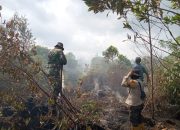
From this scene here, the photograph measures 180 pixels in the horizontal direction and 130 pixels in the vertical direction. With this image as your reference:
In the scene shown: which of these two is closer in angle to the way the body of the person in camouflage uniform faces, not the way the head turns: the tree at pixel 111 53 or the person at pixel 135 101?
the tree

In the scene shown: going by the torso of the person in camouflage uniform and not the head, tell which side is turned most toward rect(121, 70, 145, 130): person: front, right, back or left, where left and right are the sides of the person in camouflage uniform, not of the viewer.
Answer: right

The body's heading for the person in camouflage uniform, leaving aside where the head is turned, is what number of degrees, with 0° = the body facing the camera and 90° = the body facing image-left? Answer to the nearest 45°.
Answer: approximately 225°

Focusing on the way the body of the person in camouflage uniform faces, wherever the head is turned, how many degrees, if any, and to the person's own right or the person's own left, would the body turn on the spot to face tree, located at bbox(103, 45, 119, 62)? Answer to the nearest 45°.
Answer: approximately 45° to the person's own left
